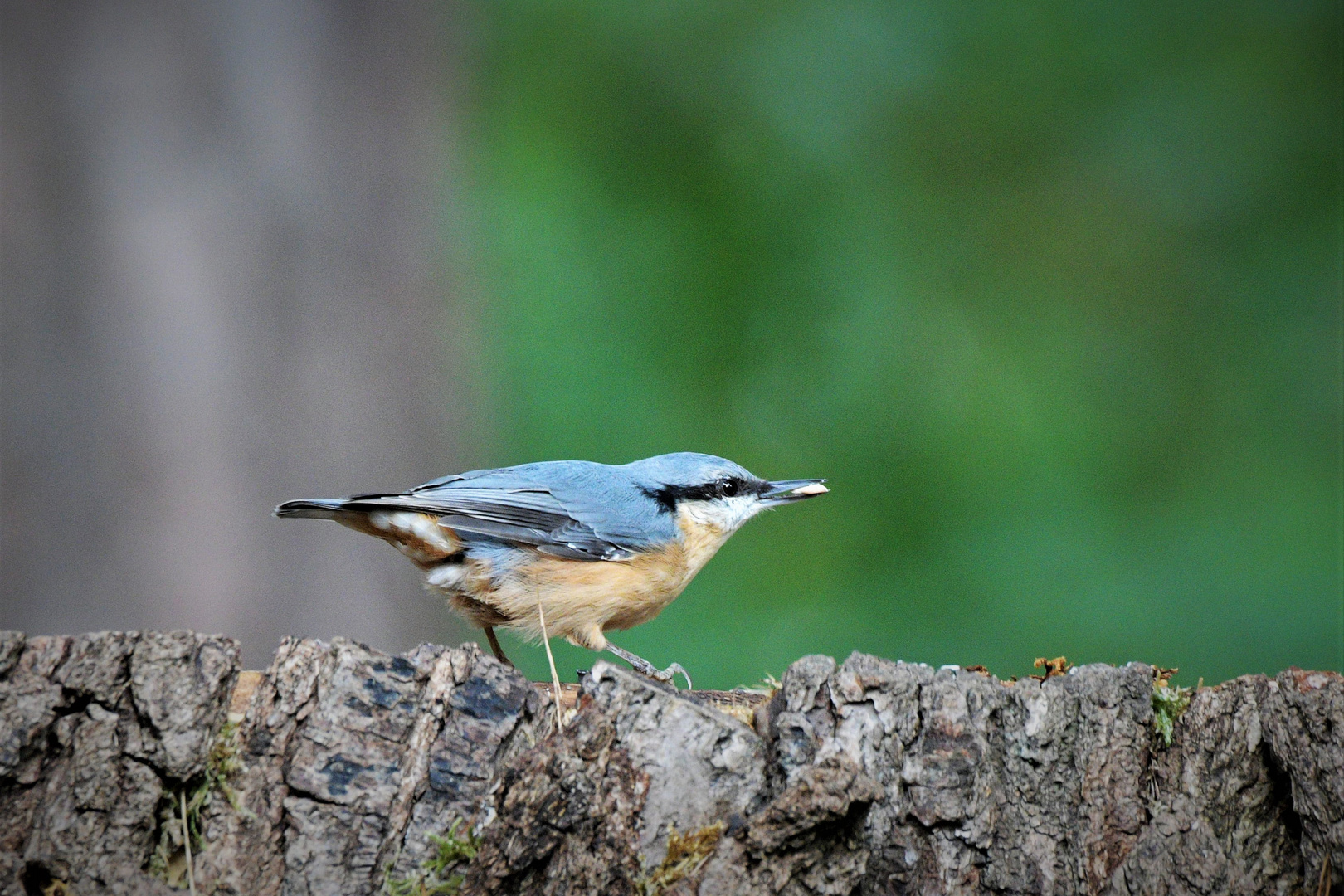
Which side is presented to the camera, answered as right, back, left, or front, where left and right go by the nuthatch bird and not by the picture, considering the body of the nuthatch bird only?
right
